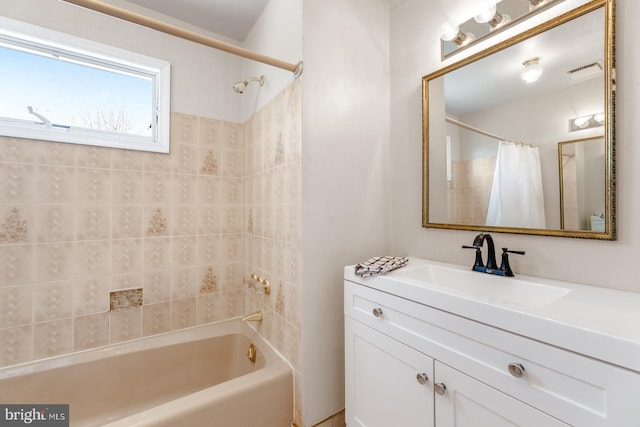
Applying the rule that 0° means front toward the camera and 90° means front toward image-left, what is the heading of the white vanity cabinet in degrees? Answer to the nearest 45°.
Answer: approximately 45°

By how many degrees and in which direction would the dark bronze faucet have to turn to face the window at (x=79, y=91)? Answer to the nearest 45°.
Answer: approximately 45° to its right

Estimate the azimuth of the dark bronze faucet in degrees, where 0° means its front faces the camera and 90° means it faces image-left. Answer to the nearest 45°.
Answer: approximately 45°

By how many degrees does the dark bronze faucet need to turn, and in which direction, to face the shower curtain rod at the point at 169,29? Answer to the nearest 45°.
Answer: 0° — it already faces it

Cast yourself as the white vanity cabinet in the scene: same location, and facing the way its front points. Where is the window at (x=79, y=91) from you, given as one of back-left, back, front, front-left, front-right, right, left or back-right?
front-right

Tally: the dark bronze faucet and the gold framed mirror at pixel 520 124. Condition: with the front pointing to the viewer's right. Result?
0

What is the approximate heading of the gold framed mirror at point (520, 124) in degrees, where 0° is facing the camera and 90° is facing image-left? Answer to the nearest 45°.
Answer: approximately 45°
